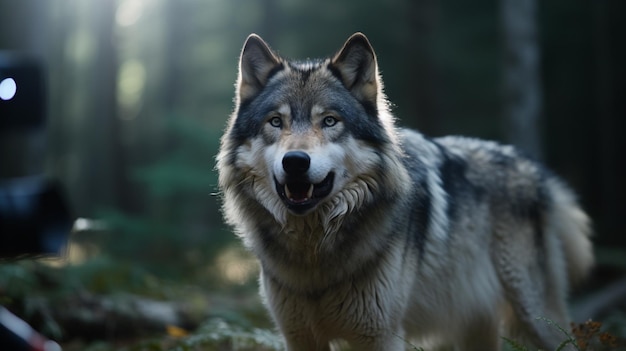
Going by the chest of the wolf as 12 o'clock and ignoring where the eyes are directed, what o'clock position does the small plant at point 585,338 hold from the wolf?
The small plant is roughly at 8 o'clock from the wolf.

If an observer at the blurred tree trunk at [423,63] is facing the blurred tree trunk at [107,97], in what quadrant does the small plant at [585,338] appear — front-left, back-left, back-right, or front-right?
back-left

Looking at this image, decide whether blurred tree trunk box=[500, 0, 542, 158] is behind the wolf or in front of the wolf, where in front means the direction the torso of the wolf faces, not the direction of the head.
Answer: behind

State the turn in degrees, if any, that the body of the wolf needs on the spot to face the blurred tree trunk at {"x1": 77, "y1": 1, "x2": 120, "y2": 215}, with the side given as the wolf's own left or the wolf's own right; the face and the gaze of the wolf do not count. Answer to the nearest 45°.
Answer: approximately 90° to the wolf's own right

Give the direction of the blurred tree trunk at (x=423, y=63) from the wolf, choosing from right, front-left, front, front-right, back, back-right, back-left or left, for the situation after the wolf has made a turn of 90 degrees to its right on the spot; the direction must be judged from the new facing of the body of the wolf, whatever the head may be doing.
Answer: front-right

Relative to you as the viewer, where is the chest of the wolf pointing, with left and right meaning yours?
facing the viewer and to the left of the viewer
